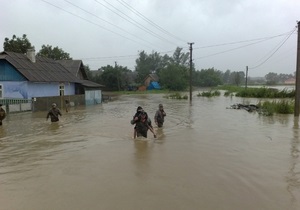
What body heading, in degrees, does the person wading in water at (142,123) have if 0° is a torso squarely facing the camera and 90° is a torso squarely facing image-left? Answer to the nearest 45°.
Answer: approximately 0°

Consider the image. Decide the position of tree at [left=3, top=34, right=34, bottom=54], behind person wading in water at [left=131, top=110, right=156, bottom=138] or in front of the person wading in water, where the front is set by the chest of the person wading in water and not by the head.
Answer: behind
